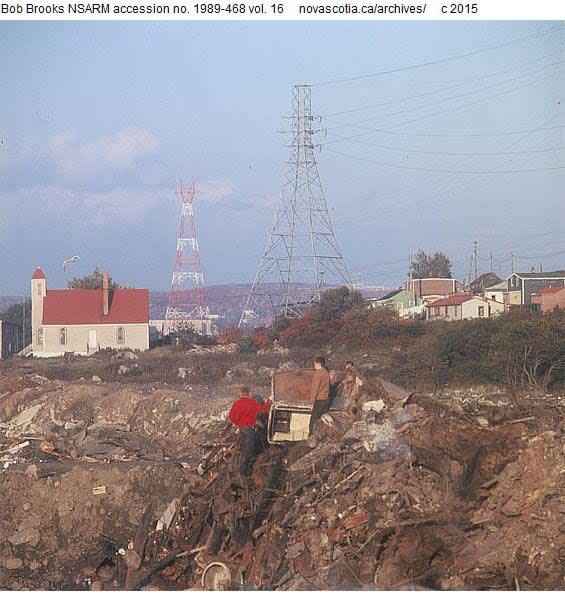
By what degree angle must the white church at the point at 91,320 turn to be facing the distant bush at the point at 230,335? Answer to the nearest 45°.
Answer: approximately 135° to its left

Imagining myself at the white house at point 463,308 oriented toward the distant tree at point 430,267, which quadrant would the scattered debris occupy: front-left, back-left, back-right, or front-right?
back-left

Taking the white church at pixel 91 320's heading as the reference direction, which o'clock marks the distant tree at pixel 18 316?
The distant tree is roughly at 2 o'clock from the white church.

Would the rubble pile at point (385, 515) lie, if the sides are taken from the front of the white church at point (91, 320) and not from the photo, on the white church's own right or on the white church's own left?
on the white church's own left

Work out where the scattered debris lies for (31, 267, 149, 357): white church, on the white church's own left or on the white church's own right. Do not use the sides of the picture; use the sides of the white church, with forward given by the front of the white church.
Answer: on the white church's own left

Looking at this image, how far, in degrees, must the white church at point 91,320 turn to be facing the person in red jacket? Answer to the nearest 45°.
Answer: approximately 90° to its left

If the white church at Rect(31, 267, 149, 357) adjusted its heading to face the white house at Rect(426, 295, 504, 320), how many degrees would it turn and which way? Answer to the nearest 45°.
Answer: approximately 135° to its left

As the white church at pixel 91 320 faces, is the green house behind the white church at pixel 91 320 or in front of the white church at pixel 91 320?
behind
